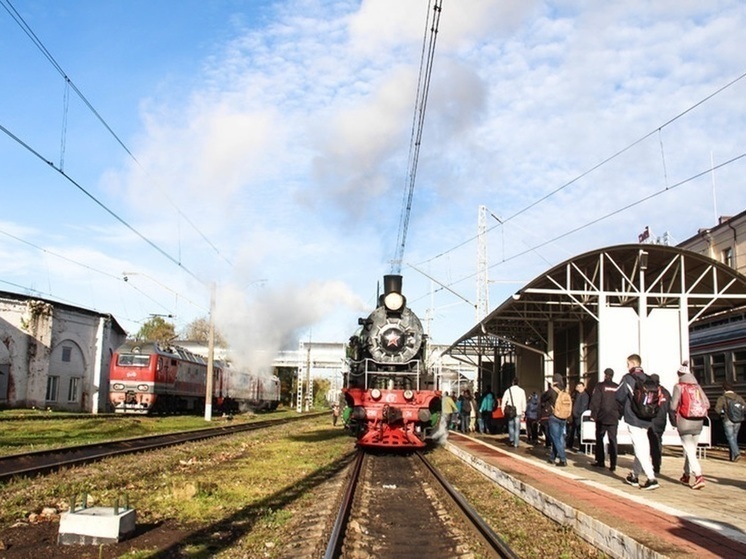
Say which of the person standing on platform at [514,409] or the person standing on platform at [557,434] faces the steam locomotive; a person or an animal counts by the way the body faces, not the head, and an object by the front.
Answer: the person standing on platform at [557,434]

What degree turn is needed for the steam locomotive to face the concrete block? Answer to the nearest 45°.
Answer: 0° — it already faces it

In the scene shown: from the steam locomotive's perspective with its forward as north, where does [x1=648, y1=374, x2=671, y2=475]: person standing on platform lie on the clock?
The person standing on platform is roughly at 11 o'clock from the steam locomotive.

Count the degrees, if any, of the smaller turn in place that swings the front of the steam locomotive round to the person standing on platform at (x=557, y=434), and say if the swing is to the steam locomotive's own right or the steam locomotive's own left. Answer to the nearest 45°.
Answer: approximately 45° to the steam locomotive's own left

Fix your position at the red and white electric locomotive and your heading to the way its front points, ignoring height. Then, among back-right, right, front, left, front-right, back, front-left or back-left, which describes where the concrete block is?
front-left

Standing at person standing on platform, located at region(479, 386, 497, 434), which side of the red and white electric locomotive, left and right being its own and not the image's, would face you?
left

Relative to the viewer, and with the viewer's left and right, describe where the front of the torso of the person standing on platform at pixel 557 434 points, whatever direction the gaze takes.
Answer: facing away from the viewer and to the left of the viewer

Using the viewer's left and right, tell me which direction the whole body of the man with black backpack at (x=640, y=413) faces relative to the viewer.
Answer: facing away from the viewer and to the left of the viewer

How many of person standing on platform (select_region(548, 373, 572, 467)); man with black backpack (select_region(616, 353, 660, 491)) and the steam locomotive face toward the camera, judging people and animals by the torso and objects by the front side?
1
